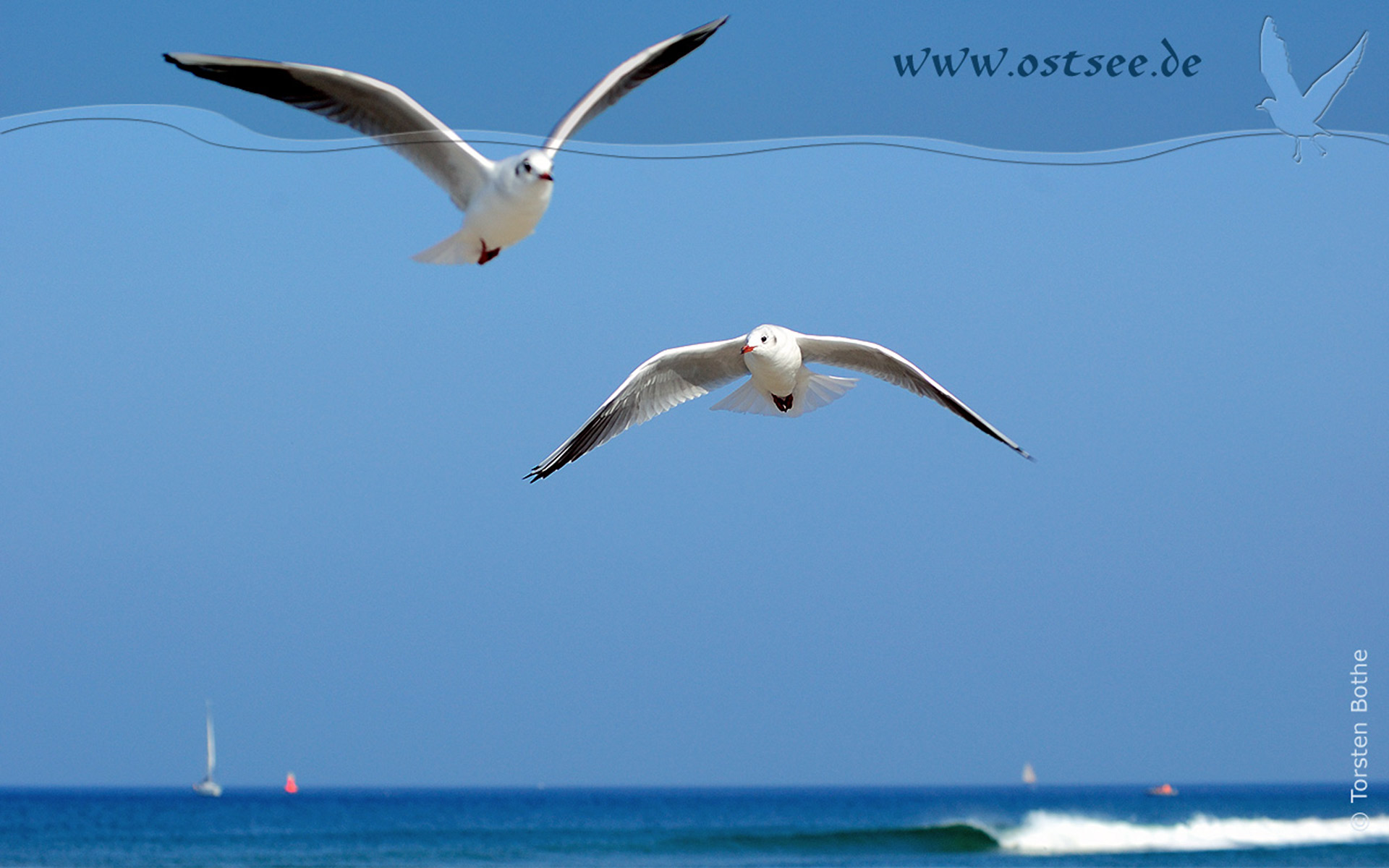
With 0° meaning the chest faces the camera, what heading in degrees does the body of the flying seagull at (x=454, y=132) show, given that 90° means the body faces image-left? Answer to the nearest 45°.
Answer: approximately 315°
